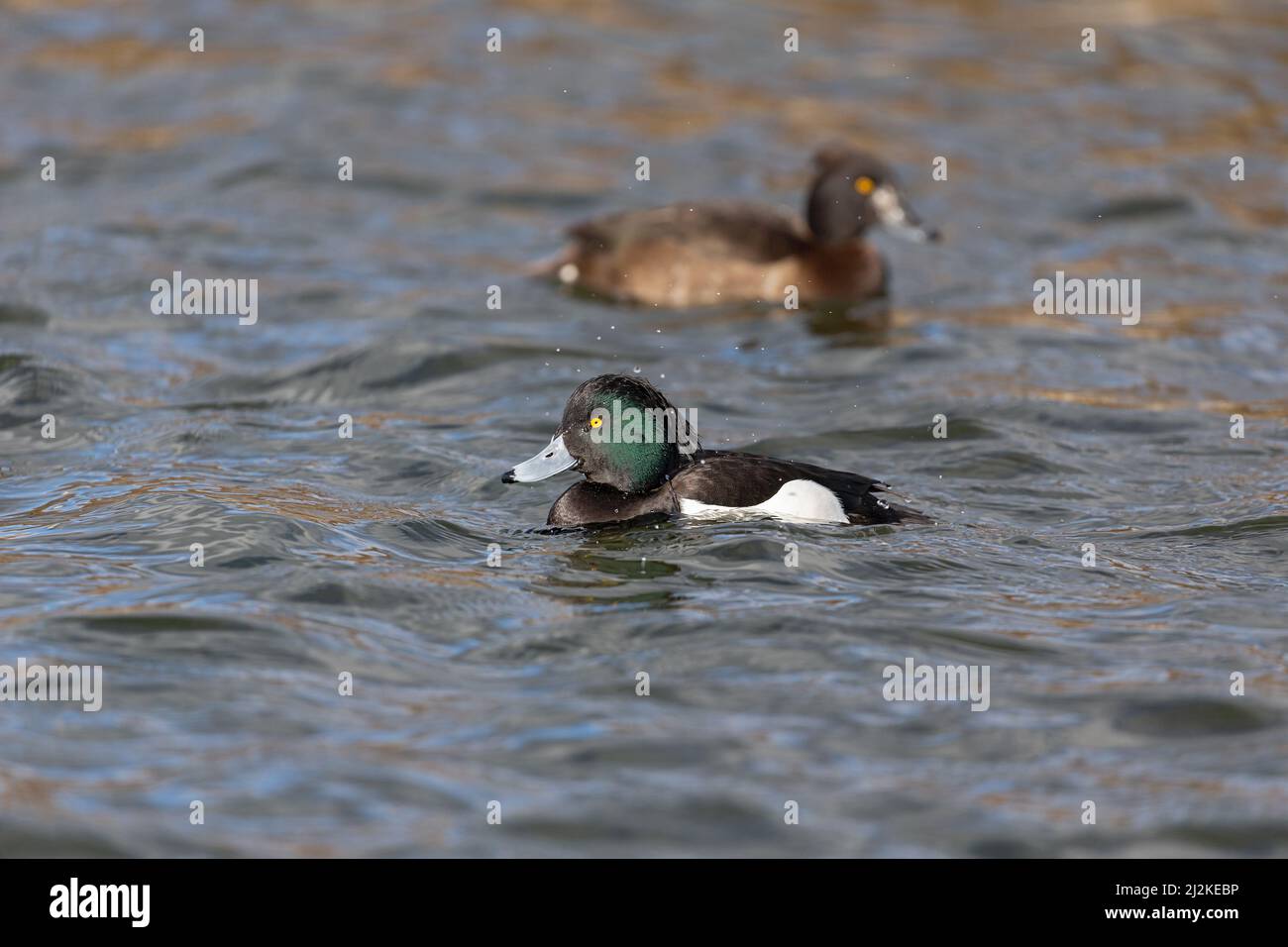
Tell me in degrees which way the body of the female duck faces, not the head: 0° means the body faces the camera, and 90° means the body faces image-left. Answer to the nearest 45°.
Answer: approximately 270°

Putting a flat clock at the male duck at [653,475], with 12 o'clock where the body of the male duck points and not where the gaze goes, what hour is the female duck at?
The female duck is roughly at 3 o'clock from the male duck.

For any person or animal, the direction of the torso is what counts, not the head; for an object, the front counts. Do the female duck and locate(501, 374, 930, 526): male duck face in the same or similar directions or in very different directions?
very different directions

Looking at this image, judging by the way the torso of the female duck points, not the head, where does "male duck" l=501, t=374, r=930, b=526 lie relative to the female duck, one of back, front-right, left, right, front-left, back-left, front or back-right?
right

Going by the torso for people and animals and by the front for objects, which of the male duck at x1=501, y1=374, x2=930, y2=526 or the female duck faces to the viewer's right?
the female duck

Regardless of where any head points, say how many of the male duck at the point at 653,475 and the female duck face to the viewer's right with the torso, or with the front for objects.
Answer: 1

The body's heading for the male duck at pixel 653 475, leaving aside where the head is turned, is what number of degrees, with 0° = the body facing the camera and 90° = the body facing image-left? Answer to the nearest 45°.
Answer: approximately 90°
